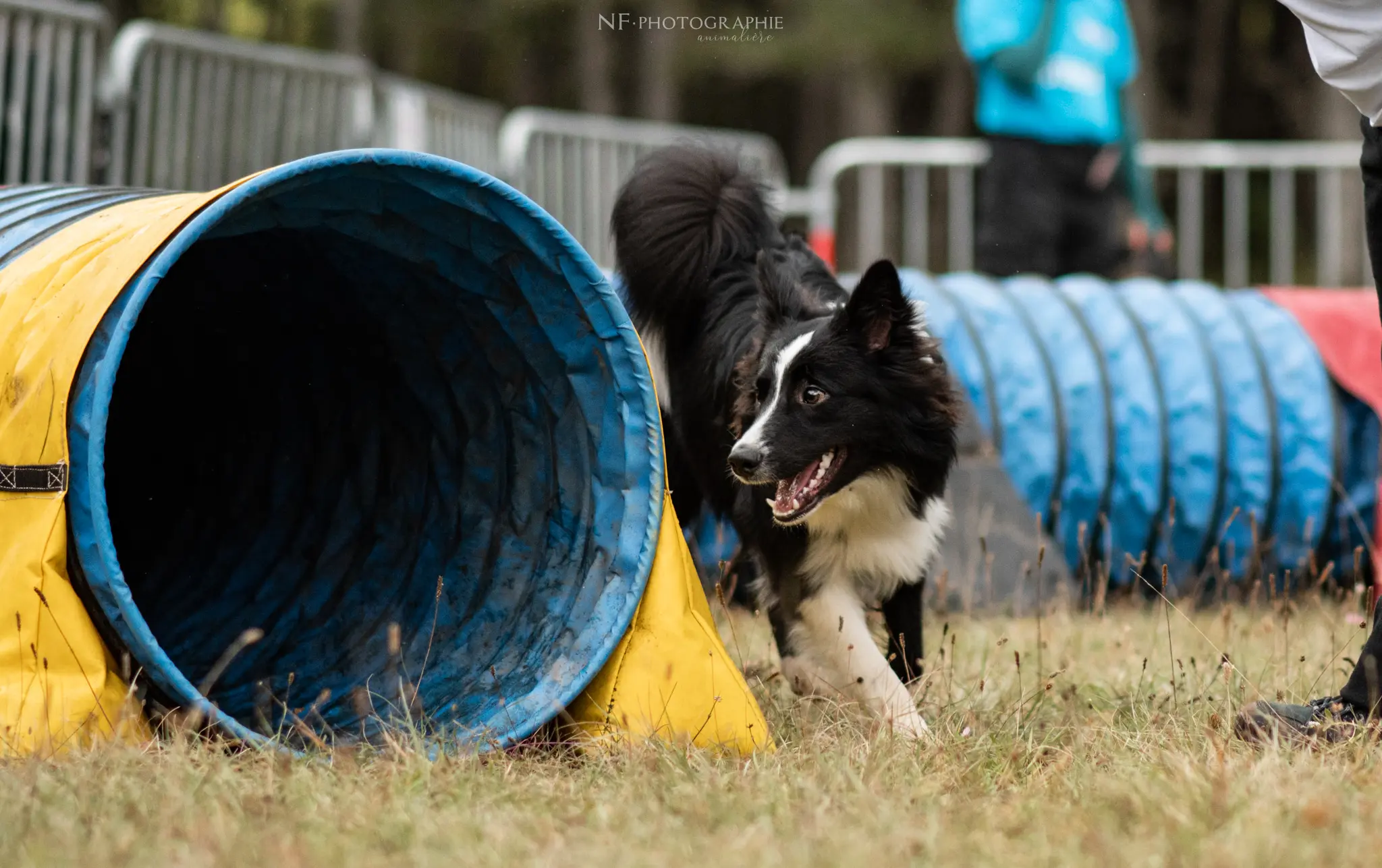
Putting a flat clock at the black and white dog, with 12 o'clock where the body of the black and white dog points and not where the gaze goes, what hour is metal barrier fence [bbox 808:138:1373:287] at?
The metal barrier fence is roughly at 8 o'clock from the black and white dog.

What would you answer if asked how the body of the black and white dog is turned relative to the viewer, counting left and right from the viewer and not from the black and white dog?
facing the viewer and to the right of the viewer

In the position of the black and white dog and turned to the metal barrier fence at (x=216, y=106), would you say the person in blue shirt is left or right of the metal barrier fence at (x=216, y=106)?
right

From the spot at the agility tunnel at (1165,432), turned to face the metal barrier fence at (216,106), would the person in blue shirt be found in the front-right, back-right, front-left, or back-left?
front-right

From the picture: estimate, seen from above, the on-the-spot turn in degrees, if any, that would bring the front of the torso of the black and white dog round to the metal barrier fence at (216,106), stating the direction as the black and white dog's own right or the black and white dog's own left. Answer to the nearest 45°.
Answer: approximately 180°

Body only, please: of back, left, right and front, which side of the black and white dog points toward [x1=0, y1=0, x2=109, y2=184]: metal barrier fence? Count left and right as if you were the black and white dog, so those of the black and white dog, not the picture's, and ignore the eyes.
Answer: back

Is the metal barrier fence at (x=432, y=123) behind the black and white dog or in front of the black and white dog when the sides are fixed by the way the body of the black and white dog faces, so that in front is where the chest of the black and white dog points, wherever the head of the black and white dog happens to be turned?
behind

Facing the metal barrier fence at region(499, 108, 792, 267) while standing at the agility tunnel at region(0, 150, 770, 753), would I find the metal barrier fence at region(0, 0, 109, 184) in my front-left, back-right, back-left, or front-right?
front-left

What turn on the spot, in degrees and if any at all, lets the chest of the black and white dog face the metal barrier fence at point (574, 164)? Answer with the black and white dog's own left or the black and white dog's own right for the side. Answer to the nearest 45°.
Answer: approximately 135° to the black and white dog's own left

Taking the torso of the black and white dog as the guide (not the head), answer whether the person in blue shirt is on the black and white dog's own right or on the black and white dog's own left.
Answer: on the black and white dog's own left
